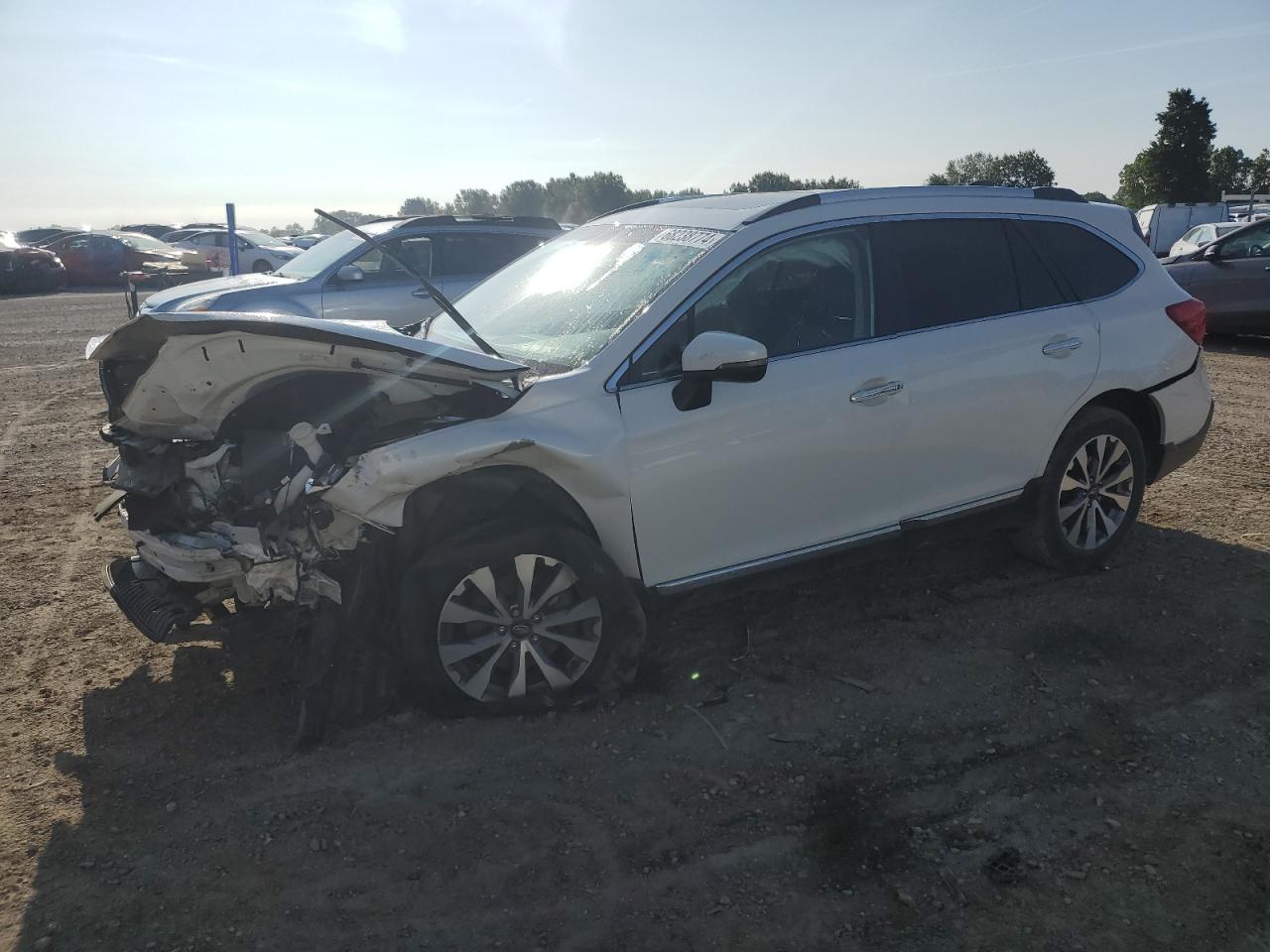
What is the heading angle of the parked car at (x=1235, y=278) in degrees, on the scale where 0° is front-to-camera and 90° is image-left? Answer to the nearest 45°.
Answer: approximately 90°

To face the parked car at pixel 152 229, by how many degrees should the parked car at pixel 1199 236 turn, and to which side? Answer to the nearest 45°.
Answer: approximately 45° to its right

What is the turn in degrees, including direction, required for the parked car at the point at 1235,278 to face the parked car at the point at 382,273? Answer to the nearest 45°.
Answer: approximately 45° to its left

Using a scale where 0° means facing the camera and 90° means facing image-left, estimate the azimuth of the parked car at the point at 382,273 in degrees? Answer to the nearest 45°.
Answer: approximately 45°

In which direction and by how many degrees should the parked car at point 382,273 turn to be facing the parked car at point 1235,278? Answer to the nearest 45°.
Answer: approximately 135° to its left

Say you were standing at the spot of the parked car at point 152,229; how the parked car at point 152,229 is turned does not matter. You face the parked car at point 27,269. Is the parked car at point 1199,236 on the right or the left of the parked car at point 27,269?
left

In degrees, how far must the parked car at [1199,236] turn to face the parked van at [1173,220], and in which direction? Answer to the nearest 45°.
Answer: approximately 135° to its right

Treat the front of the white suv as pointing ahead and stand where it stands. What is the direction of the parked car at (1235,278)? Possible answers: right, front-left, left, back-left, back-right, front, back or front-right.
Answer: back

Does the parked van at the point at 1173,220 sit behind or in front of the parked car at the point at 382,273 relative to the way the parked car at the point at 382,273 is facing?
behind
